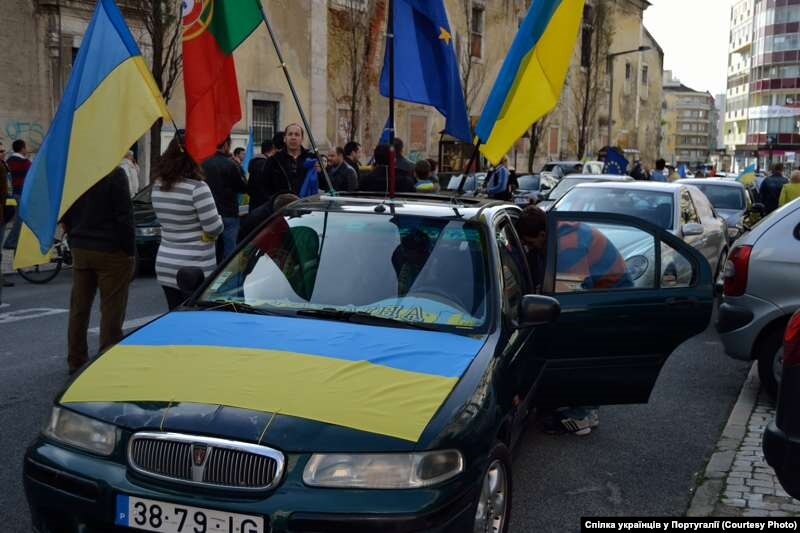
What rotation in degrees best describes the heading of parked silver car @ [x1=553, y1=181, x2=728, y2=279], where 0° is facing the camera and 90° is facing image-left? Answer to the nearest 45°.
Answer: approximately 45°

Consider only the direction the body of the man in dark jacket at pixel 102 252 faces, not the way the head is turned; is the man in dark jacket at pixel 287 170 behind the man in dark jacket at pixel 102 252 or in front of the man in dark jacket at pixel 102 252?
in front

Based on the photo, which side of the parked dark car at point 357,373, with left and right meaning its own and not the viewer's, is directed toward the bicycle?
right

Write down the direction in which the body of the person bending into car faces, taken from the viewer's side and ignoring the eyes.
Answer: to the viewer's left

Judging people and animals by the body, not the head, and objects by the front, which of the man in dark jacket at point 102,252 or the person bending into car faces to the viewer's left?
the person bending into car

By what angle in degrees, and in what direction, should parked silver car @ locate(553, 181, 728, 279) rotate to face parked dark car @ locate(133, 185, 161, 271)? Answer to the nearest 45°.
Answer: approximately 45° to its right

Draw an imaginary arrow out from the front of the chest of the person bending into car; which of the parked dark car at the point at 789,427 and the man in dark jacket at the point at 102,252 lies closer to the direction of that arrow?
the man in dark jacket

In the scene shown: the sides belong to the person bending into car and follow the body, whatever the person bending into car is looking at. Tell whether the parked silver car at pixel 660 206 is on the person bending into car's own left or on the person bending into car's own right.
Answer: on the person bending into car's own right

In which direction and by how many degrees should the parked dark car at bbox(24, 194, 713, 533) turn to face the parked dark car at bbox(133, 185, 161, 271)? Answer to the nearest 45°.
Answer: approximately 135° to its right

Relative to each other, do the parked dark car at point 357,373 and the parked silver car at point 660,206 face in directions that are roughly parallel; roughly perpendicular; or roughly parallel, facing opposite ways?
roughly parallel

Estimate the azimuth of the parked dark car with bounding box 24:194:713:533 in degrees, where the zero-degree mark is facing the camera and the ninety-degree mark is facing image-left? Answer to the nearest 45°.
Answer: approximately 45°

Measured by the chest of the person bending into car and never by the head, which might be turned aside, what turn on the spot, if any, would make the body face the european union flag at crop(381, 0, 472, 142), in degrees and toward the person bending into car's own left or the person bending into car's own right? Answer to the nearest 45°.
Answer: approximately 45° to the person bending into car's own right

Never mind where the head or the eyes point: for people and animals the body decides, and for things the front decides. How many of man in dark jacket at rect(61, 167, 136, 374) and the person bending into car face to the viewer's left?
1

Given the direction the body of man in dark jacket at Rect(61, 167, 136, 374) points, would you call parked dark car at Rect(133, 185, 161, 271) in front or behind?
in front

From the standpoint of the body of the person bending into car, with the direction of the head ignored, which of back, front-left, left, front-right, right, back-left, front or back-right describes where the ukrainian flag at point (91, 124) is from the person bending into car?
front

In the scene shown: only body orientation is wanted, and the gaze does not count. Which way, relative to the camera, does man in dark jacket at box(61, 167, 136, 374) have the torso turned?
away from the camera
